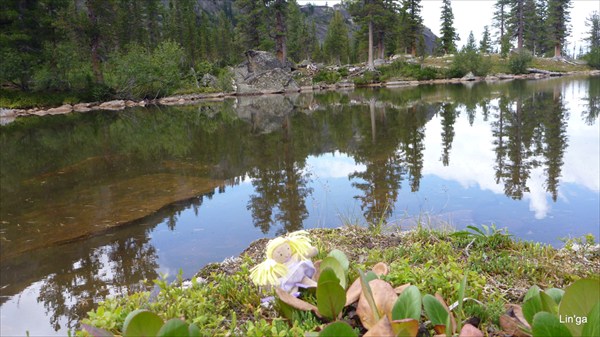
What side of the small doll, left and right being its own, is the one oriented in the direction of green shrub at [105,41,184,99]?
back

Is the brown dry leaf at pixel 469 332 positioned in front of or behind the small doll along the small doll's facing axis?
in front

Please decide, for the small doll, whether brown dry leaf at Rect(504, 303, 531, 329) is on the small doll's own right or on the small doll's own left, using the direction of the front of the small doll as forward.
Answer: on the small doll's own left

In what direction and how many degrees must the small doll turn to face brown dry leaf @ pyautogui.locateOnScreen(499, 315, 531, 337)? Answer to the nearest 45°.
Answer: approximately 45° to its left

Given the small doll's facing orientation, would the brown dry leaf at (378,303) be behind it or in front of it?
in front

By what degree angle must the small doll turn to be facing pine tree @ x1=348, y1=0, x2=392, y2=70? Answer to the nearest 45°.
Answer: approximately 180°

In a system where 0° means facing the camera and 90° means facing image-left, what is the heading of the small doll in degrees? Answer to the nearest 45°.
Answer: approximately 0°

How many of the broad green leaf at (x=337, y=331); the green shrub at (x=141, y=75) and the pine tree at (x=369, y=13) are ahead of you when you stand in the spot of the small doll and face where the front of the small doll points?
1

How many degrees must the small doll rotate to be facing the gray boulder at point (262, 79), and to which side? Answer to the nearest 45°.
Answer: approximately 180°

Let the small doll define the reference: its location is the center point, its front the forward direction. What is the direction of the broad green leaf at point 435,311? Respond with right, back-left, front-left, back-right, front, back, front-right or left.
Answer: front-left
